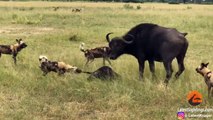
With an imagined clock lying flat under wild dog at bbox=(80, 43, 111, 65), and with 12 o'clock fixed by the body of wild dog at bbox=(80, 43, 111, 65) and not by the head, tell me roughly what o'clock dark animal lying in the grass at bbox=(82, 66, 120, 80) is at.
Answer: dark animal lying in the grass at bbox=(82, 66, 120, 80) is roughly at 3 o'clock from wild dog at bbox=(80, 43, 111, 65).

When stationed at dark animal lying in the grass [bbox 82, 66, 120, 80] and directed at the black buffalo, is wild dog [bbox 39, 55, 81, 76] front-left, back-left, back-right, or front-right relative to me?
back-left

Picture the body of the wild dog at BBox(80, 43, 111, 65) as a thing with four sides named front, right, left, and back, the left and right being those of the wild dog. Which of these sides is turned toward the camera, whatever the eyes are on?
right

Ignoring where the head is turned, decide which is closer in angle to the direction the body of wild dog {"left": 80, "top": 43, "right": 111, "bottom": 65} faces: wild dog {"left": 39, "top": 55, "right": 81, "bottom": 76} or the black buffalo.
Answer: the black buffalo

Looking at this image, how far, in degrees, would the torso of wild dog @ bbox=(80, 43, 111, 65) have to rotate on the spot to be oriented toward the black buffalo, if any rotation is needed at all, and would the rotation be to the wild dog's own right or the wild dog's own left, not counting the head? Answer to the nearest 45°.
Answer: approximately 45° to the wild dog's own right
